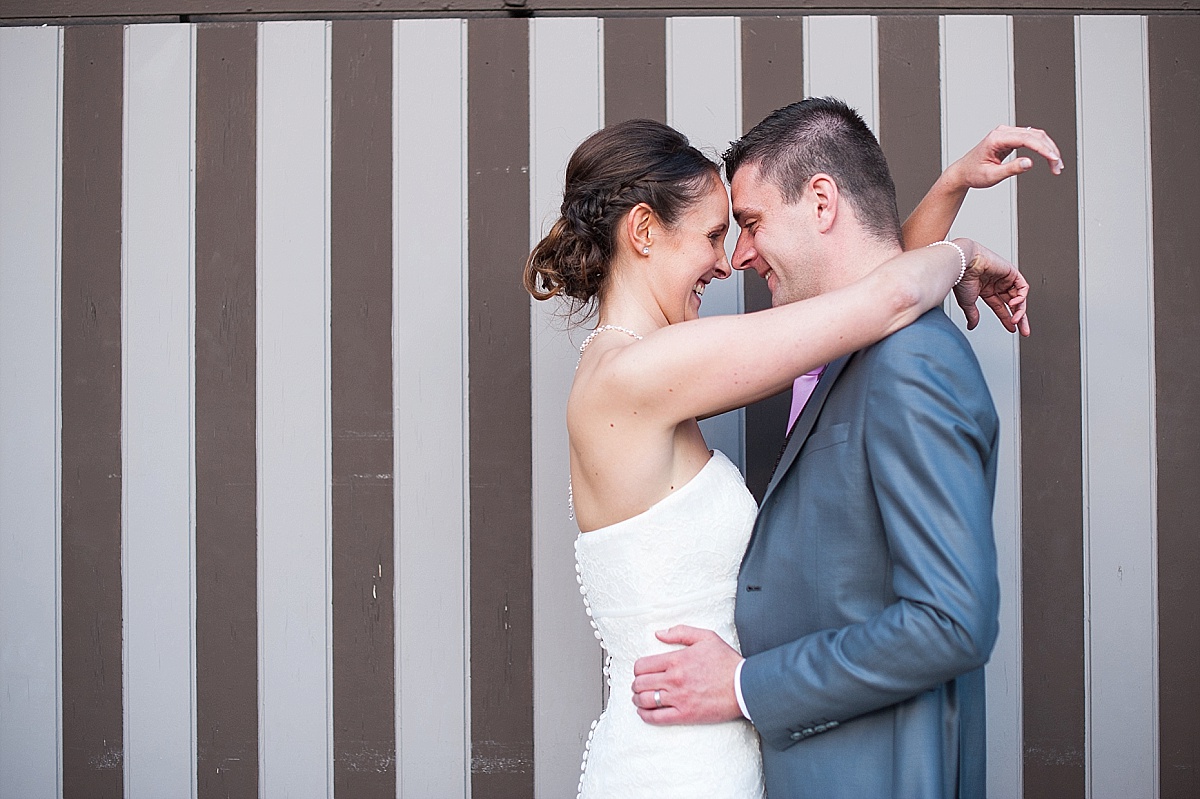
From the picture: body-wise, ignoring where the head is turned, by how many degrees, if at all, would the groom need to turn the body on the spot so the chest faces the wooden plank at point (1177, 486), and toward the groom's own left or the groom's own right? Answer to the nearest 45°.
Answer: approximately 135° to the groom's own right

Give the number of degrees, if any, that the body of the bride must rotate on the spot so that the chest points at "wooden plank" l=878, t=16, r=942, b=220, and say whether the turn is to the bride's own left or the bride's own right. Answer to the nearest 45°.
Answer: approximately 45° to the bride's own left

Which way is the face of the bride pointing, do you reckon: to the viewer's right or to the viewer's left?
to the viewer's right

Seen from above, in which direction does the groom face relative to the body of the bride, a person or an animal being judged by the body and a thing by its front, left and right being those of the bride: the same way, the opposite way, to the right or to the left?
the opposite way

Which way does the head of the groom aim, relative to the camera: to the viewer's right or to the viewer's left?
to the viewer's left

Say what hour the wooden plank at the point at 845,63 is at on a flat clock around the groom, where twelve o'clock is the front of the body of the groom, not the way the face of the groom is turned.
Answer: The wooden plank is roughly at 3 o'clock from the groom.

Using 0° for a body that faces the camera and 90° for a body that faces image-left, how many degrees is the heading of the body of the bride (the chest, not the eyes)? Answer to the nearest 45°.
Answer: approximately 270°

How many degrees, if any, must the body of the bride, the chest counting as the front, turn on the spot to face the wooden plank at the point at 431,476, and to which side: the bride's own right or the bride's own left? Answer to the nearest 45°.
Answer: approximately 135° to the bride's own left

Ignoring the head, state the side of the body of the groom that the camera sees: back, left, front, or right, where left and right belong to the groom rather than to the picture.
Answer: left

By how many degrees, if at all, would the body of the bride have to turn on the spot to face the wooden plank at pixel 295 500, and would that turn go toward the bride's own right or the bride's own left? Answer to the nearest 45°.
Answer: approximately 135° to the bride's own left
